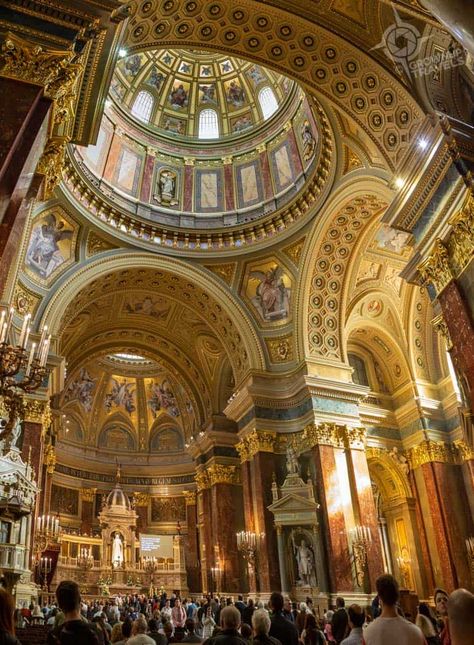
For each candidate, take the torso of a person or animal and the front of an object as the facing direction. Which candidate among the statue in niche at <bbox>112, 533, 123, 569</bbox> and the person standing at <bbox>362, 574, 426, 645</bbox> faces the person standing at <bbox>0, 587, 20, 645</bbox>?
the statue in niche

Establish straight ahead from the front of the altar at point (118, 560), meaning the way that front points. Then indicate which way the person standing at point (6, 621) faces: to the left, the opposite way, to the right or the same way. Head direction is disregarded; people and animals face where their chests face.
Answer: the opposite way

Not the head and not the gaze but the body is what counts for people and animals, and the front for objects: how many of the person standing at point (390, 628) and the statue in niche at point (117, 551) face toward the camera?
1

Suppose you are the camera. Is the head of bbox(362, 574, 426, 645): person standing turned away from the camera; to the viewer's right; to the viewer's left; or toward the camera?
away from the camera

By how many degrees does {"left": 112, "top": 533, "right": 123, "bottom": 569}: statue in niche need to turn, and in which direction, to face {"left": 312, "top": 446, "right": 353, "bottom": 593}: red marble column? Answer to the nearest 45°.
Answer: approximately 45° to its left

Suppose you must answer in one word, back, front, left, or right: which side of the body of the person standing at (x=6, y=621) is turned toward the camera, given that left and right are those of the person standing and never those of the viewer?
back

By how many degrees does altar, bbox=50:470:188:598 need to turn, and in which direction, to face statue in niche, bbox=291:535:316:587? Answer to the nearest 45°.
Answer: approximately 45° to its left

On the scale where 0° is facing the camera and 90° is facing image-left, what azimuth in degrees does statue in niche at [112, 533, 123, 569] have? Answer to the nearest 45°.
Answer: approximately 0°

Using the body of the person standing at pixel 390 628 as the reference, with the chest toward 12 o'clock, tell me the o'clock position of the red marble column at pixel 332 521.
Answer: The red marble column is roughly at 12 o'clock from the person standing.

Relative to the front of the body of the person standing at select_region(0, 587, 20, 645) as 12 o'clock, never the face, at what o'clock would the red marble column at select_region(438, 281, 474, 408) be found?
The red marble column is roughly at 2 o'clock from the person standing.

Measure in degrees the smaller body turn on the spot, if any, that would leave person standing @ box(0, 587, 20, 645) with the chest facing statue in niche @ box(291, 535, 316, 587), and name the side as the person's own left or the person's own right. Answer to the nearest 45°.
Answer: approximately 45° to the person's own right

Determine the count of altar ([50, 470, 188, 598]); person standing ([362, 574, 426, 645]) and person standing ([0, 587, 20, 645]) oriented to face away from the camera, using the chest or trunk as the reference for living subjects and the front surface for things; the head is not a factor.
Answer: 2

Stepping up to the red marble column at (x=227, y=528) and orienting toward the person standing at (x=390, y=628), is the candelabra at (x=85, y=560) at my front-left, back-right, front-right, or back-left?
back-right

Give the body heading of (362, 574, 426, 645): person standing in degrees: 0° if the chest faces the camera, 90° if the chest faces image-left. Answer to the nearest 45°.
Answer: approximately 180°

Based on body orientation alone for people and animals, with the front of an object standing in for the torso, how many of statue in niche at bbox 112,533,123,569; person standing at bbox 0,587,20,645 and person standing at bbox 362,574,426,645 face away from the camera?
2
